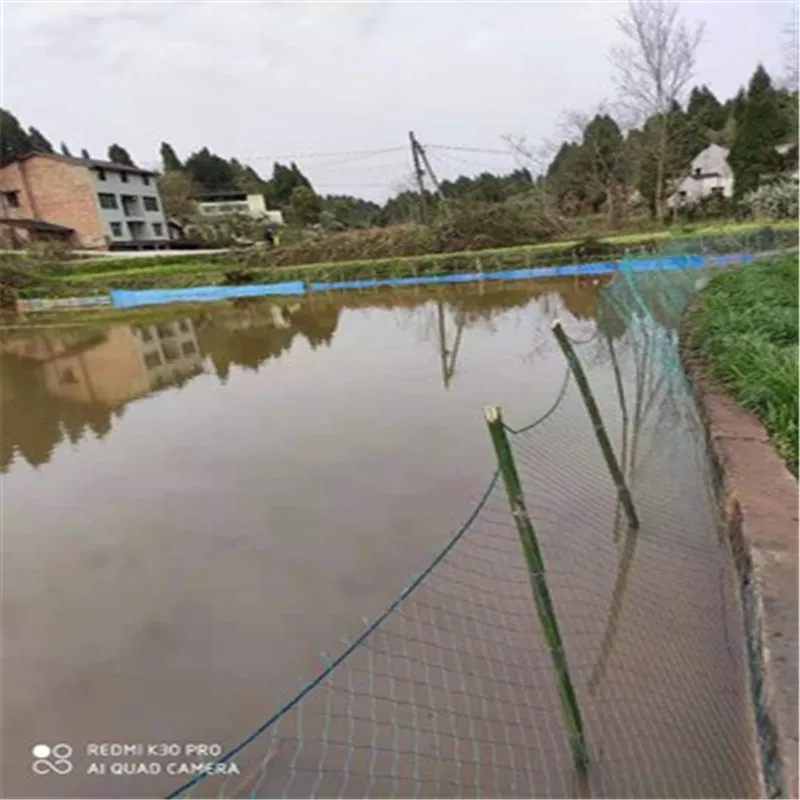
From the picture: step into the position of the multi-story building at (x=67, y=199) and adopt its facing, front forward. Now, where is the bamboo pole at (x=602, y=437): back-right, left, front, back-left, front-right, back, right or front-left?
front-right

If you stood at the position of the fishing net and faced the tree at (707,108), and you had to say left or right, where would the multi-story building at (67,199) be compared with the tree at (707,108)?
left

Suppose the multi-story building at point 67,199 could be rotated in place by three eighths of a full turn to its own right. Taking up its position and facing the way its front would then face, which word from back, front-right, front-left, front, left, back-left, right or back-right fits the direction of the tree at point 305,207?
back

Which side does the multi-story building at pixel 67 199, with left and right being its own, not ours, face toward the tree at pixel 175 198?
left

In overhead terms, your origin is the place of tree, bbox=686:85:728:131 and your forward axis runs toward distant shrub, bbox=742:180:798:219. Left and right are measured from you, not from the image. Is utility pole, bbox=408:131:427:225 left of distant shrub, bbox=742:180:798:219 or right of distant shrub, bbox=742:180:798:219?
right

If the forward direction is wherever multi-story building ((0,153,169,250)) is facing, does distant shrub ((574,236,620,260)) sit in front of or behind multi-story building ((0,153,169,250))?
in front

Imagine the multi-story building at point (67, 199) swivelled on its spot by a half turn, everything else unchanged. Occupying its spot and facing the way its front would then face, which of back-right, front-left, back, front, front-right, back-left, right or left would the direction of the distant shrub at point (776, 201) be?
back

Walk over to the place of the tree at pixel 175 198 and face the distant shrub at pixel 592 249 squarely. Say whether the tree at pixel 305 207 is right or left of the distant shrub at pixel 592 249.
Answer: left

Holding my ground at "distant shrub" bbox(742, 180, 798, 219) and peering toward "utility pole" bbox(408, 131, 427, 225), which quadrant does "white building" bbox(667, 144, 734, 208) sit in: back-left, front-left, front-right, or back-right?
front-right

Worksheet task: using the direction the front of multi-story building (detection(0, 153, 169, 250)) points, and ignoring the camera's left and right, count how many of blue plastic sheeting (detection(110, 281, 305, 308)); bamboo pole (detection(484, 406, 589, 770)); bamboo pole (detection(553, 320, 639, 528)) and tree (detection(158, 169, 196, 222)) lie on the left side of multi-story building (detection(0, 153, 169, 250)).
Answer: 1

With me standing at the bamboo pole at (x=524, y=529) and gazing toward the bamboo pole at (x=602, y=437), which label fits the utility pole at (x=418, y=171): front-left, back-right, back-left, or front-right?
front-left
